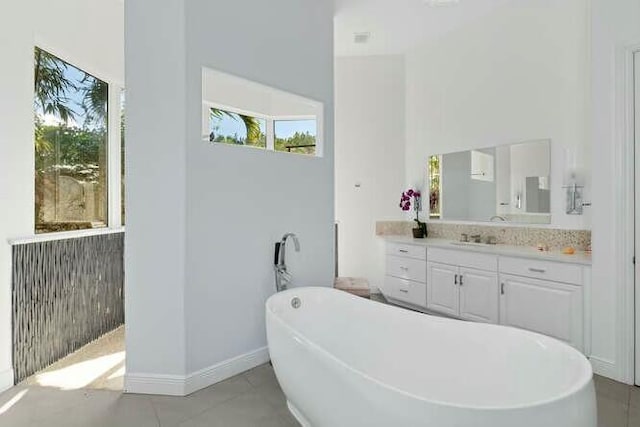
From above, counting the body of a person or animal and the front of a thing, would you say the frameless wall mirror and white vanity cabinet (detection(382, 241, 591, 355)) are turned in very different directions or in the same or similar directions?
same or similar directions

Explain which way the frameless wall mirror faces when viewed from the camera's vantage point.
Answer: facing the viewer and to the left of the viewer

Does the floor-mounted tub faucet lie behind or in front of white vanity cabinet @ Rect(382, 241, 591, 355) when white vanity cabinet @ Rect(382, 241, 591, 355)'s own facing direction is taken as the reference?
in front

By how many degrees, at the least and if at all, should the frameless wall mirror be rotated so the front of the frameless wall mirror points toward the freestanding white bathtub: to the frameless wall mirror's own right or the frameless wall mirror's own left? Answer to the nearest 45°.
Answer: approximately 45° to the frameless wall mirror's own left

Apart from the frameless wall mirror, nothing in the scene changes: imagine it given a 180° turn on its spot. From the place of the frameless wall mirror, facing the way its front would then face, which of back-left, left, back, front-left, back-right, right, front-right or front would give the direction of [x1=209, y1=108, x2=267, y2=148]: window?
back

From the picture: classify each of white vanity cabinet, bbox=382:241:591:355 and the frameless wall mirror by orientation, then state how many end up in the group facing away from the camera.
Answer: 0

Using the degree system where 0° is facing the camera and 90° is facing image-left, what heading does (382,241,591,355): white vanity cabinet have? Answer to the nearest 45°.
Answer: approximately 45°

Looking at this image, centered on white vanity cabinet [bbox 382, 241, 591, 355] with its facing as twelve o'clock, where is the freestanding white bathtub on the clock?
The freestanding white bathtub is roughly at 11 o'clock from the white vanity cabinet.

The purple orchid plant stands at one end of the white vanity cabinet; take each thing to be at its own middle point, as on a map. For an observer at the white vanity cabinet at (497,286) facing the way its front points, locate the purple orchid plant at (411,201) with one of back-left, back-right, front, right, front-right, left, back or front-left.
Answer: right
